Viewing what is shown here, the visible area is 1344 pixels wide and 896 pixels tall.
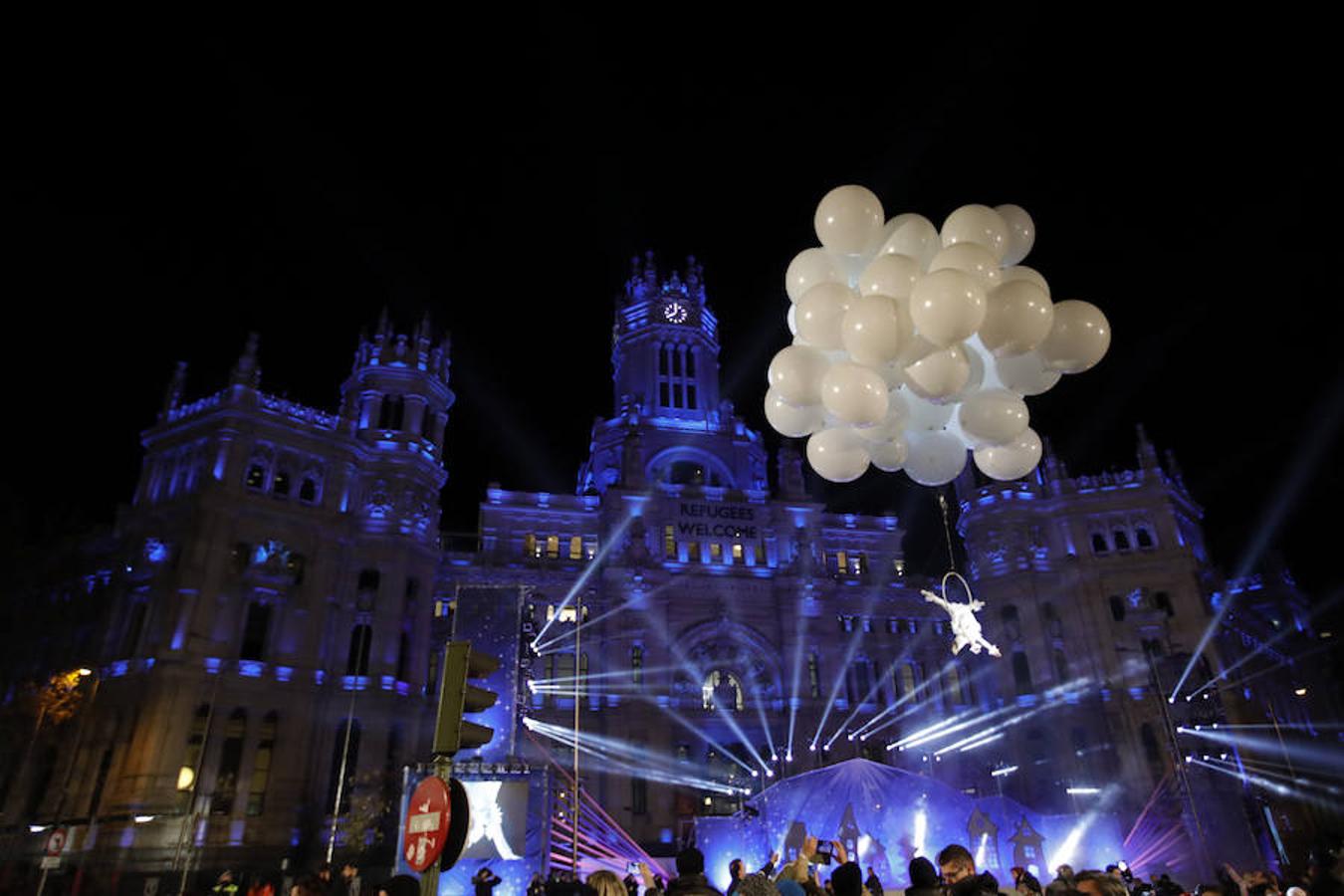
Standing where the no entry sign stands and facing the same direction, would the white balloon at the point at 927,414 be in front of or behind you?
behind

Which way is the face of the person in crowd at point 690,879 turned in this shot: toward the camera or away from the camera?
away from the camera

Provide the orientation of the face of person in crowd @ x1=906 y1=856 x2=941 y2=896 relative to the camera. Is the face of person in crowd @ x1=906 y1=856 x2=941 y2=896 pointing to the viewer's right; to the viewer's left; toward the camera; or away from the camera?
away from the camera

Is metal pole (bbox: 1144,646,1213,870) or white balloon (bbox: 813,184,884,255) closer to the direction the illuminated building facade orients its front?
the white balloon

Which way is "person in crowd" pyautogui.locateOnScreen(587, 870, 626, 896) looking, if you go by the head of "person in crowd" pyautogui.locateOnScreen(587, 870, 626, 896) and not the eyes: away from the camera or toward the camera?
away from the camera

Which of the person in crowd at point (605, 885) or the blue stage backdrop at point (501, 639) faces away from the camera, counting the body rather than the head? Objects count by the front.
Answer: the person in crowd

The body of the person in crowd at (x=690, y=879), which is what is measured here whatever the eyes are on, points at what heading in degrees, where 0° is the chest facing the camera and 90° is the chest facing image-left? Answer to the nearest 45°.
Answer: approximately 180°

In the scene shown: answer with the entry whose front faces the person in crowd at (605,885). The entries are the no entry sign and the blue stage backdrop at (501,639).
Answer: the blue stage backdrop
